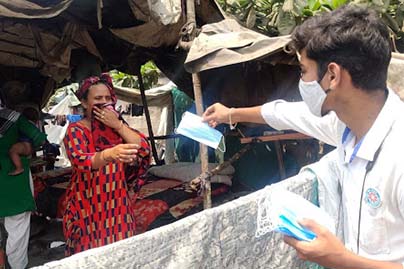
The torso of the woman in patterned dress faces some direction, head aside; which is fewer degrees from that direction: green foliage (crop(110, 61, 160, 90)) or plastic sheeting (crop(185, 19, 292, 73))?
the plastic sheeting

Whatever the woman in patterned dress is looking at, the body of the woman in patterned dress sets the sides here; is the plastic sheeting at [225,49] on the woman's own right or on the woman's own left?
on the woman's own left

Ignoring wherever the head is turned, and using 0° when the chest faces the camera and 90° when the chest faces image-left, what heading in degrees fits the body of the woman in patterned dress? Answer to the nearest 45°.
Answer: approximately 315°

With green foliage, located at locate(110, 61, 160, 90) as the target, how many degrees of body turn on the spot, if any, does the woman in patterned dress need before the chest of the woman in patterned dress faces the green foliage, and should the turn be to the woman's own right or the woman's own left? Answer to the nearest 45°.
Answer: approximately 135° to the woman's own left

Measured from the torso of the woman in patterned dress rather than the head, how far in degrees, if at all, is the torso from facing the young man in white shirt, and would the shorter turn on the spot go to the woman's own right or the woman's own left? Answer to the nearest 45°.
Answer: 0° — they already face them

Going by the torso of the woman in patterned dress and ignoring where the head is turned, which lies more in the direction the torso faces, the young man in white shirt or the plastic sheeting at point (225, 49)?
the young man in white shirt

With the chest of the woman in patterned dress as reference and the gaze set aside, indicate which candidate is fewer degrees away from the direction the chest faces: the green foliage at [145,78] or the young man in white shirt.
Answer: the young man in white shirt
